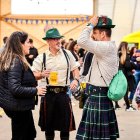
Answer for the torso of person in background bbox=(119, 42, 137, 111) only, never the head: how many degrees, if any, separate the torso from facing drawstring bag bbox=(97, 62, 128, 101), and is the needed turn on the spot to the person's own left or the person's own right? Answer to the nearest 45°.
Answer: approximately 90° to the person's own right

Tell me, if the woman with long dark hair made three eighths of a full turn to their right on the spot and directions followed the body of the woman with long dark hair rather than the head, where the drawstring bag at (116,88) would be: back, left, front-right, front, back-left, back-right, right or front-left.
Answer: back-left

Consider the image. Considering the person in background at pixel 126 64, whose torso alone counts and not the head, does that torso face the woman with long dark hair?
no

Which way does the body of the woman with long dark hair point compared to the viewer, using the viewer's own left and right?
facing to the right of the viewer

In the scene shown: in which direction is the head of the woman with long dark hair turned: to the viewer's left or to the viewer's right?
to the viewer's right
